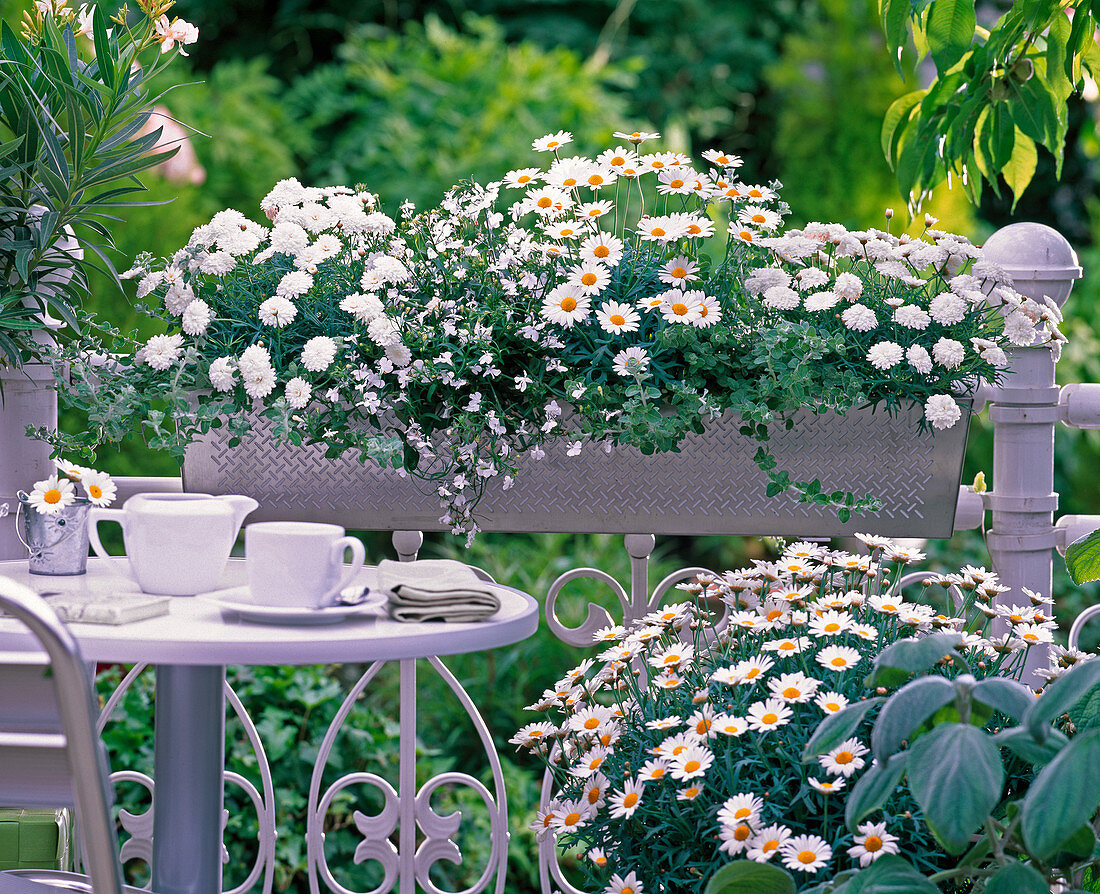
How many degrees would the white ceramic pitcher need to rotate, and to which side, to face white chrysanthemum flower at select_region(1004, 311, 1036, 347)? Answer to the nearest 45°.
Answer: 0° — it already faces it

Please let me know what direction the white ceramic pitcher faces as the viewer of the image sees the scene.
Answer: facing to the right of the viewer

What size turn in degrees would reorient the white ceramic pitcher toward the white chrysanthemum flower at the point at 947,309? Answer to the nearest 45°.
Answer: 0° — it already faces it
